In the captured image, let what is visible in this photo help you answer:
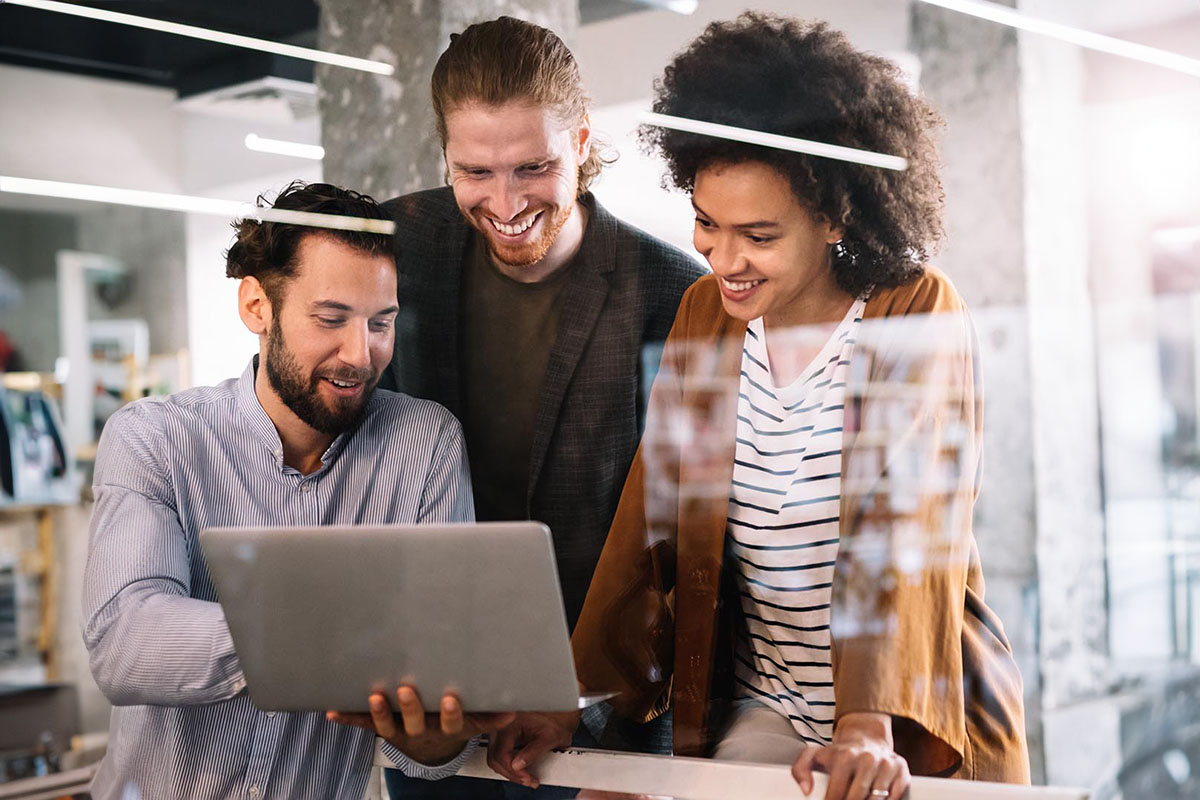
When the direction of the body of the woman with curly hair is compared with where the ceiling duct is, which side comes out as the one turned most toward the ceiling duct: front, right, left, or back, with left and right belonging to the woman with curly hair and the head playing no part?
right

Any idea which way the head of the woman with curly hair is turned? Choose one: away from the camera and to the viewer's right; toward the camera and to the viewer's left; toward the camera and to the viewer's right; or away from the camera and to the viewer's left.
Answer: toward the camera and to the viewer's left

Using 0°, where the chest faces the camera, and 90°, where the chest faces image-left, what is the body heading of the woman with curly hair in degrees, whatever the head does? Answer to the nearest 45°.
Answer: approximately 45°

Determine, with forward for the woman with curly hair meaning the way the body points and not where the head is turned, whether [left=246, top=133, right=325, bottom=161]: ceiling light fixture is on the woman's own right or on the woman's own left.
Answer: on the woman's own right

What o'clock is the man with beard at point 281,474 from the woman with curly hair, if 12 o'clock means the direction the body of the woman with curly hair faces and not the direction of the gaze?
The man with beard is roughly at 2 o'clock from the woman with curly hair.

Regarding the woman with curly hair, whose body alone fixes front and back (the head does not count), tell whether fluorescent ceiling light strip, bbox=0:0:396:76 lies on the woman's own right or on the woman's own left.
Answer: on the woman's own right

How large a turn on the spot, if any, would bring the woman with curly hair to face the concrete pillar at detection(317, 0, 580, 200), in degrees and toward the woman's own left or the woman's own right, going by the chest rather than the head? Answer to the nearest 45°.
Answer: approximately 90° to the woman's own right
